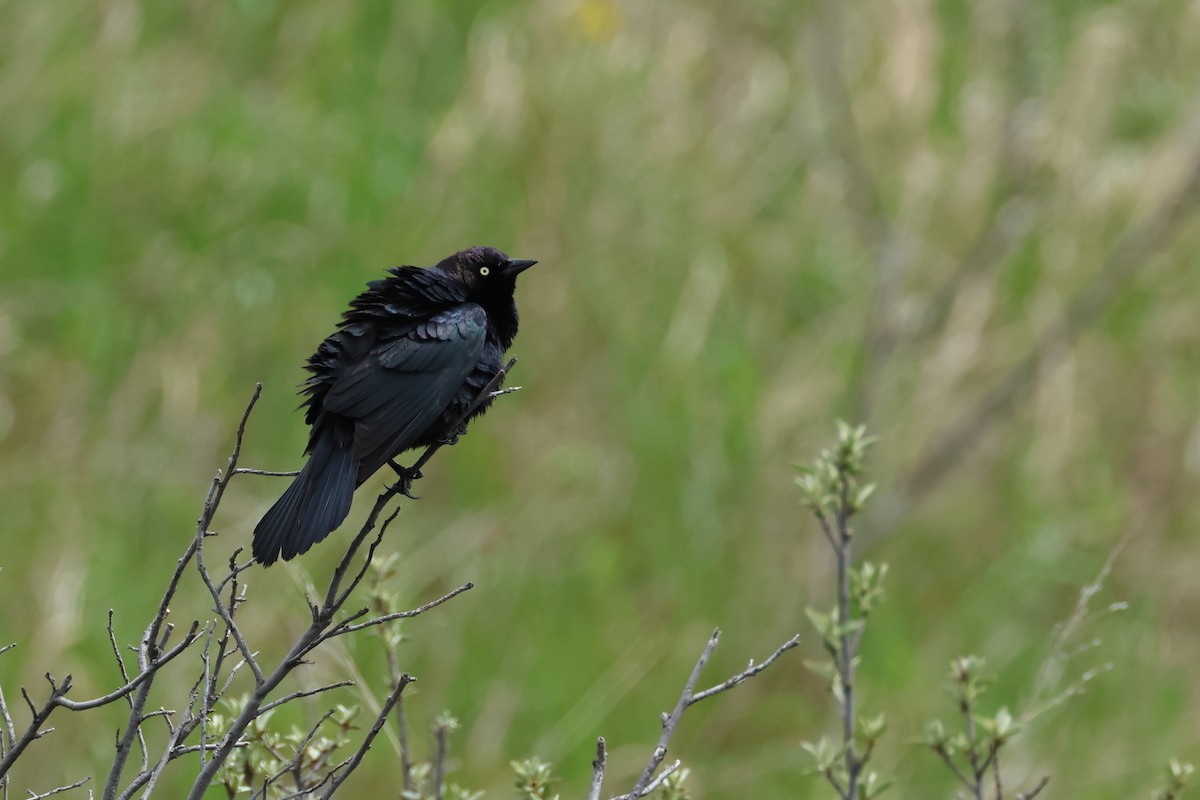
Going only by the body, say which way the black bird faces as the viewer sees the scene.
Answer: to the viewer's right

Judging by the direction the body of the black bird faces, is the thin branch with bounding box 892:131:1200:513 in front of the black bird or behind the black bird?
in front
